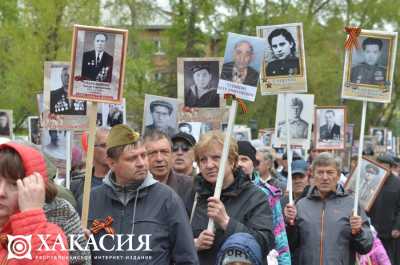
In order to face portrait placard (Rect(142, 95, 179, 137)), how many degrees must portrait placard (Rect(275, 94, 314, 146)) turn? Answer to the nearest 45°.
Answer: approximately 45° to its right

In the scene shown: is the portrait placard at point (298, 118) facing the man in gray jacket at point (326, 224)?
yes

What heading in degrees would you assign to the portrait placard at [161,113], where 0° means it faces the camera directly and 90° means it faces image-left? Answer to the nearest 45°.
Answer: approximately 0°

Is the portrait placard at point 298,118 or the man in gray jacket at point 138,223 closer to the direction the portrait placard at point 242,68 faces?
the man in gray jacket

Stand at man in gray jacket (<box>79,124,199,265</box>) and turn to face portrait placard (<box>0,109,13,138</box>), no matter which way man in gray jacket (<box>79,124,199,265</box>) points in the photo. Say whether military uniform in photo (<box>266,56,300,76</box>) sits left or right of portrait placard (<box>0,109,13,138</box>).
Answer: right

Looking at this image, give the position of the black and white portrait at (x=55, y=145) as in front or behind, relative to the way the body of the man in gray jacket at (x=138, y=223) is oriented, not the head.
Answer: behind
